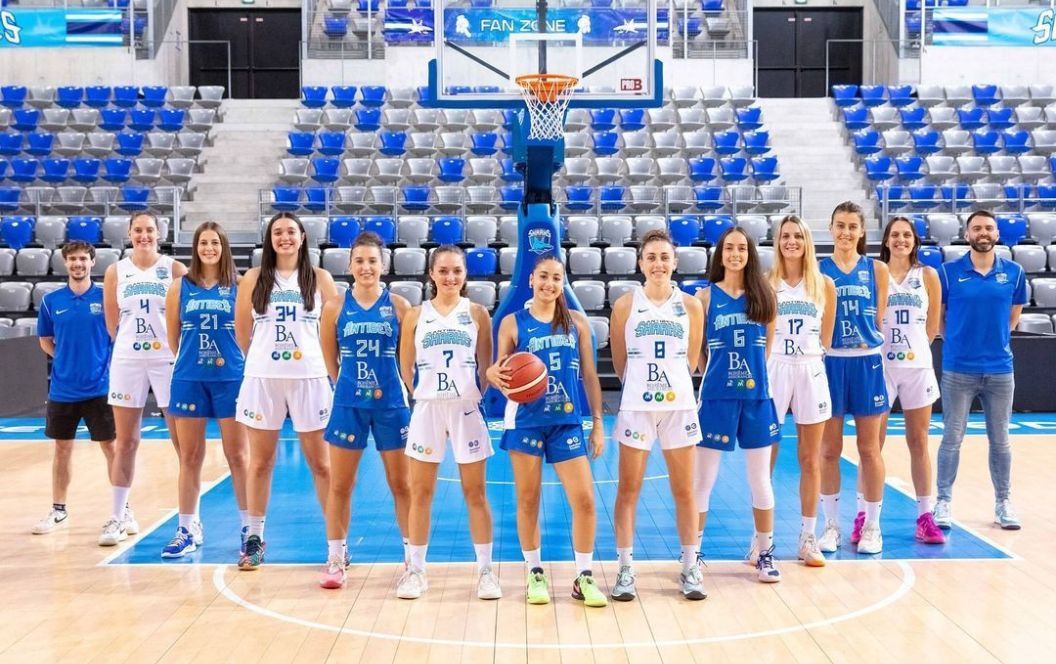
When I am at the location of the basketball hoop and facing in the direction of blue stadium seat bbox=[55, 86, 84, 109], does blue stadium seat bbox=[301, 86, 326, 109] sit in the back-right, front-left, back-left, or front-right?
front-right

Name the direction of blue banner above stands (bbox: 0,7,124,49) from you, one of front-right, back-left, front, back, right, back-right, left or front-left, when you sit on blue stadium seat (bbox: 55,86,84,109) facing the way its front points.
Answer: back

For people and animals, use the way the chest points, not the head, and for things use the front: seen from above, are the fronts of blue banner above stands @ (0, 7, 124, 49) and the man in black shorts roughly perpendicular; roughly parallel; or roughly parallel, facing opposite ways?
roughly parallel

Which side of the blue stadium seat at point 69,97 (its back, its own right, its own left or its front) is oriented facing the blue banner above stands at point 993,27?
left

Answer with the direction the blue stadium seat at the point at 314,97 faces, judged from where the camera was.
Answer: facing the viewer

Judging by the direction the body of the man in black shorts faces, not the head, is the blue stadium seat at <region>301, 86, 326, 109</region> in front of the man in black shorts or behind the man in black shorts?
behind

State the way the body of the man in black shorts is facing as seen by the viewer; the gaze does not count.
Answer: toward the camera

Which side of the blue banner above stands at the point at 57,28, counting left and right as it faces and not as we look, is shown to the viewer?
front

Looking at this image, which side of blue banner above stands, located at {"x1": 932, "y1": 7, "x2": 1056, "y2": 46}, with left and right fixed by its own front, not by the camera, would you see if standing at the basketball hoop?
front

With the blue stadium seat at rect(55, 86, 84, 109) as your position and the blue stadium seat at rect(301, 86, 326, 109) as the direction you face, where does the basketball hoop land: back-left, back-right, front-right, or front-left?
front-right

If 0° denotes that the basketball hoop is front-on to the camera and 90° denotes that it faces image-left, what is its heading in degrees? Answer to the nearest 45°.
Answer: approximately 0°

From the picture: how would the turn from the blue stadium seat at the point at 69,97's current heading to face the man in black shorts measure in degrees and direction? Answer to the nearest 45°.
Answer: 0° — it already faces them

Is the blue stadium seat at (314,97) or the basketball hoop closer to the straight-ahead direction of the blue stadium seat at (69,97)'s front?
the basketball hoop

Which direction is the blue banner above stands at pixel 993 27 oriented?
toward the camera

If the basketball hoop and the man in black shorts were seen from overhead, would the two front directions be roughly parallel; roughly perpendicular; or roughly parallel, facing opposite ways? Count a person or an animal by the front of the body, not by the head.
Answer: roughly parallel
